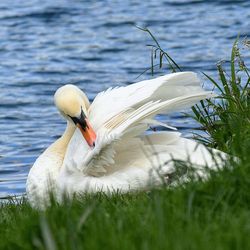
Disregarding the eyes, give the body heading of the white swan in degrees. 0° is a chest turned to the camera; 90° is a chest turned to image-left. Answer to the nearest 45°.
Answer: approximately 90°
